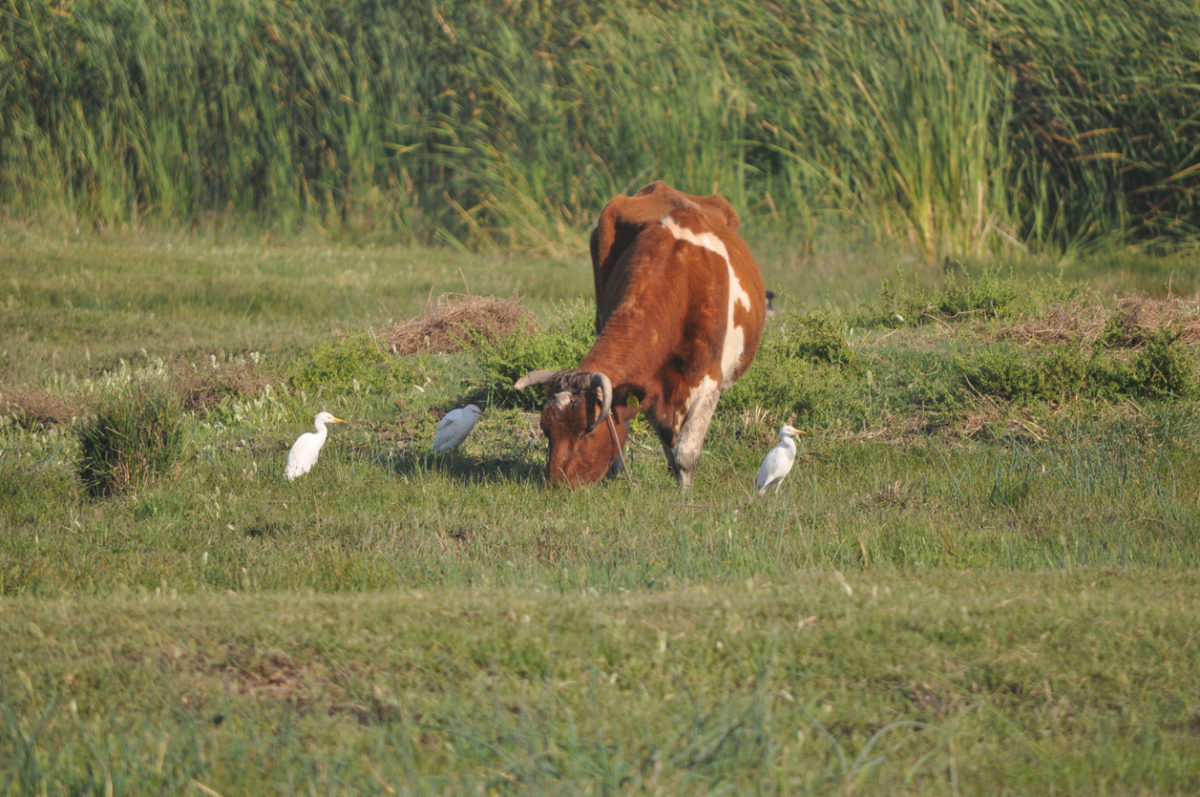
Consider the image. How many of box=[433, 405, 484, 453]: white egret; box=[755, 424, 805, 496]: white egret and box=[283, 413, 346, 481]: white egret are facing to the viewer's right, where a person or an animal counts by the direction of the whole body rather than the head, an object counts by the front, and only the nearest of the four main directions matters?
3

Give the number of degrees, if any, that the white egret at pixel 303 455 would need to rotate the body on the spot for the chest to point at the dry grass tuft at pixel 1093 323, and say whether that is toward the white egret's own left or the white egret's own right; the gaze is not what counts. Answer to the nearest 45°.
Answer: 0° — it already faces it

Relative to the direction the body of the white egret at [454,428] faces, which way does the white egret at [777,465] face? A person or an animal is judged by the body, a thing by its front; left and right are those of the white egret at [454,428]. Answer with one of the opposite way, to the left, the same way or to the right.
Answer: the same way

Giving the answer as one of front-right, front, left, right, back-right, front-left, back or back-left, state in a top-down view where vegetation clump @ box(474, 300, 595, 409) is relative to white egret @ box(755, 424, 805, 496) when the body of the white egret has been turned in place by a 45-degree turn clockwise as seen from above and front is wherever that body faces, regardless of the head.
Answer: back

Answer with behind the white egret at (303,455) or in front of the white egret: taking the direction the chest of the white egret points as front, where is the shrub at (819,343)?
in front

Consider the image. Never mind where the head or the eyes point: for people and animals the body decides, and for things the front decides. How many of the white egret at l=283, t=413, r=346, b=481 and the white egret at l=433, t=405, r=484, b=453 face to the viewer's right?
2

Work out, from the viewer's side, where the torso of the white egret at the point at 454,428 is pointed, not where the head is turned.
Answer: to the viewer's right

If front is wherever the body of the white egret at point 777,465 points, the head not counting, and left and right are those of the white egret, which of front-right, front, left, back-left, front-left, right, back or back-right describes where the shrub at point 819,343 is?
left

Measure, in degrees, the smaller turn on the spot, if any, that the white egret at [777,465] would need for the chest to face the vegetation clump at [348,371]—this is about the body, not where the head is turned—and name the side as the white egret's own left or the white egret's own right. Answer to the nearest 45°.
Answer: approximately 135° to the white egret's own left

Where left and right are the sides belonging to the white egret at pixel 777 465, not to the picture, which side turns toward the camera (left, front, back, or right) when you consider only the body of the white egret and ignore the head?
right

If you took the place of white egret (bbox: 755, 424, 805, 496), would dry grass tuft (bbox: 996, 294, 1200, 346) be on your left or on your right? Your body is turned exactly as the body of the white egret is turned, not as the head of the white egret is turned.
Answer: on your left

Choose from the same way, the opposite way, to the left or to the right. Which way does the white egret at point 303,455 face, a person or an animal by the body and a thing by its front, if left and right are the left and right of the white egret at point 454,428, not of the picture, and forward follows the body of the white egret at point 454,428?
the same way

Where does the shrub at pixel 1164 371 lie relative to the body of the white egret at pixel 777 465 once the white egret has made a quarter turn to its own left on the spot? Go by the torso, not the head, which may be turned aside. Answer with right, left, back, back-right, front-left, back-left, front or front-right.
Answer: front-right

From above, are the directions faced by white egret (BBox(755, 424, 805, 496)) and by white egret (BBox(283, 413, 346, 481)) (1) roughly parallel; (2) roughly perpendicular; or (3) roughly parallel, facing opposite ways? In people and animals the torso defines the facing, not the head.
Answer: roughly parallel

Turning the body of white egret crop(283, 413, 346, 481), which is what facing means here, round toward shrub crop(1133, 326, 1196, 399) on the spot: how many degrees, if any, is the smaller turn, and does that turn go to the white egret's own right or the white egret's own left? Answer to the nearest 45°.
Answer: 0° — it already faces it

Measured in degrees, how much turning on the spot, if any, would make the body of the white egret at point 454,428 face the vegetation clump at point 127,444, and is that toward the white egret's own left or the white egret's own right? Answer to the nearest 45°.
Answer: approximately 180°

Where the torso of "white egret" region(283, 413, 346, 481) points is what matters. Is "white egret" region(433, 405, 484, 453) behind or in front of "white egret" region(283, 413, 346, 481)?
in front

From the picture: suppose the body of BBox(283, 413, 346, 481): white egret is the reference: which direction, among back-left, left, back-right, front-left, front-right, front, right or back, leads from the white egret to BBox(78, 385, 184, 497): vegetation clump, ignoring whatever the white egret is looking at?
back

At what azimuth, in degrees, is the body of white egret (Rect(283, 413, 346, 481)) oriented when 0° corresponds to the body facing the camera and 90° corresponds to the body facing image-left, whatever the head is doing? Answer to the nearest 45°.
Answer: approximately 270°

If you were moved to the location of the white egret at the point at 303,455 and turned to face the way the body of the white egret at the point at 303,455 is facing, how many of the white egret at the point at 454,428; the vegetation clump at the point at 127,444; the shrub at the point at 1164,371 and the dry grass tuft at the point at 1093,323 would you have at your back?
1
